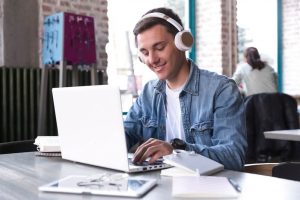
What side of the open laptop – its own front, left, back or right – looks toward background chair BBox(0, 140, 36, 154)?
left

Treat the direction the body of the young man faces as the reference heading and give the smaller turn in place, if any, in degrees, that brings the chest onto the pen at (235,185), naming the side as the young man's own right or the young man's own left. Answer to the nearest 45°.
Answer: approximately 45° to the young man's own left

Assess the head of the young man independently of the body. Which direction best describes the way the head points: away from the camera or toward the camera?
toward the camera

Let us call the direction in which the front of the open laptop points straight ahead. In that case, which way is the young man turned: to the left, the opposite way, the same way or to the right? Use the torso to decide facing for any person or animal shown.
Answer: the opposite way

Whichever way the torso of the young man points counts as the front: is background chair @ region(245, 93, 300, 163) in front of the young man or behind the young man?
behind

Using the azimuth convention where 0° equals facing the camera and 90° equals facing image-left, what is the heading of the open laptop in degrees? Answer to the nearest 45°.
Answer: approximately 225°

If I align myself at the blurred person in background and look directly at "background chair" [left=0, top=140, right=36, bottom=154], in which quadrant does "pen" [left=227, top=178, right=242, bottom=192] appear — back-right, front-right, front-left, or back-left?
front-left

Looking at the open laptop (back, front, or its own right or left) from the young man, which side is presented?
front

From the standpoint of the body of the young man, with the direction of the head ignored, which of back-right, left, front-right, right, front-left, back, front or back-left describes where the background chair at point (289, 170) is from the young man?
left

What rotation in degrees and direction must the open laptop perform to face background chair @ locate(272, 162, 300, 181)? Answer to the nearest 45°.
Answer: approximately 45° to its right

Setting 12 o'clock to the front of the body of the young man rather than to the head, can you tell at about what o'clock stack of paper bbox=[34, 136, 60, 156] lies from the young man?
The stack of paper is roughly at 1 o'clock from the young man.

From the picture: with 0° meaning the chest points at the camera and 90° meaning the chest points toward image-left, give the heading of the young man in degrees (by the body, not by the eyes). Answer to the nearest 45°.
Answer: approximately 45°
